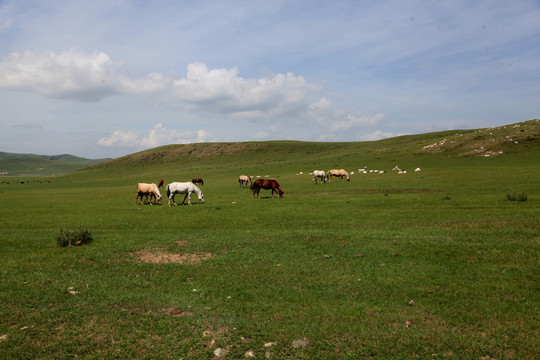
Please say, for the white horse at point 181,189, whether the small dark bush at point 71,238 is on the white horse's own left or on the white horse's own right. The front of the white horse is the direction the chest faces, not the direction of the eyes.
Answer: on the white horse's own right

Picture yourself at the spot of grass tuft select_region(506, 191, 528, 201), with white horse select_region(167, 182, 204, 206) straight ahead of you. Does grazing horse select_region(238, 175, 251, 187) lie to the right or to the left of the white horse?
right

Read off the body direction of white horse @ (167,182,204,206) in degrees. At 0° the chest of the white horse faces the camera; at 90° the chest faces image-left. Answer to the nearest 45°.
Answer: approximately 270°

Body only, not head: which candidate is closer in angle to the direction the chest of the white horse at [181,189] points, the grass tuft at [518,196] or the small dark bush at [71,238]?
the grass tuft

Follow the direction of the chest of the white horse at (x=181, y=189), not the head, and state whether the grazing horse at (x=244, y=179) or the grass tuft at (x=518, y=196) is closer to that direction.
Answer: the grass tuft

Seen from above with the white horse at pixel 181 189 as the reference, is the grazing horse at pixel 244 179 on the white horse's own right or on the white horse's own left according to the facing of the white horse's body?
on the white horse's own left

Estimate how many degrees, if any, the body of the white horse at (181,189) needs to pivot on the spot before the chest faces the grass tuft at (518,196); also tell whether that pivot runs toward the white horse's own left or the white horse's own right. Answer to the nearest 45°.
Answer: approximately 45° to the white horse's own right
